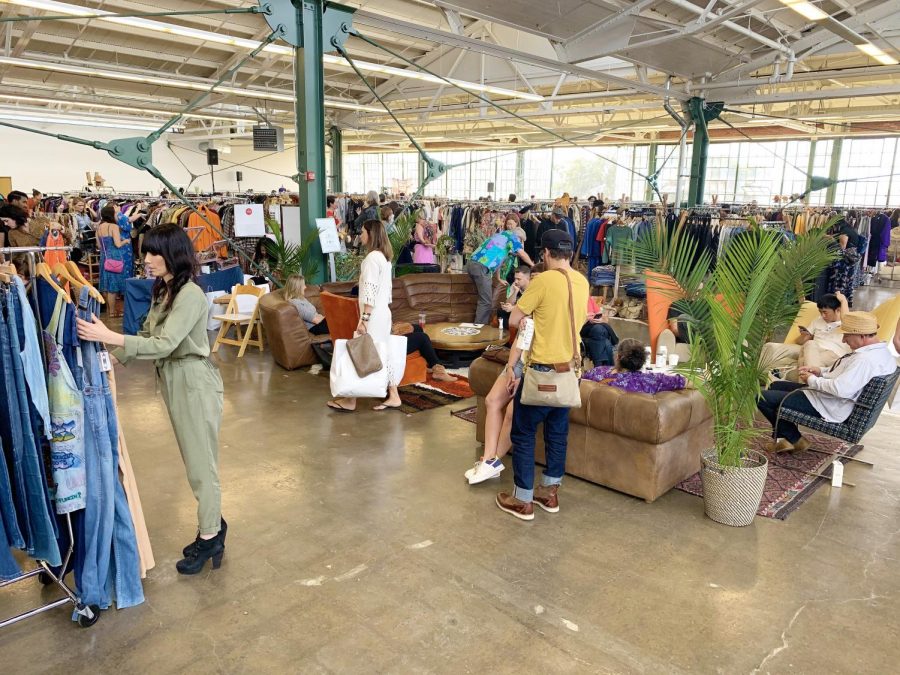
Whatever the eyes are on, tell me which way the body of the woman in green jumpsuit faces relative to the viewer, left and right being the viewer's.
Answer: facing to the left of the viewer

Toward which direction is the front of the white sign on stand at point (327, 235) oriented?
toward the camera

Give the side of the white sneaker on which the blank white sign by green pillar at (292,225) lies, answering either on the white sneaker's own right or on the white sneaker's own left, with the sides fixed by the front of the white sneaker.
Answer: on the white sneaker's own right

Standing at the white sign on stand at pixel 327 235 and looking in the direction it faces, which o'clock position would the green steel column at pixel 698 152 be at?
The green steel column is roughly at 8 o'clock from the white sign on stand.

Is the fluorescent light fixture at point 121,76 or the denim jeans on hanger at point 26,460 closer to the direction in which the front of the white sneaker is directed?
the denim jeans on hanger

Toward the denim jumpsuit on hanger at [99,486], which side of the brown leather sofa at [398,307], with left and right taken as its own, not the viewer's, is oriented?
front

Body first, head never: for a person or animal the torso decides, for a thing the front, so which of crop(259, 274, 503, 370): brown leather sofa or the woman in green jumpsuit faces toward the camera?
the brown leather sofa

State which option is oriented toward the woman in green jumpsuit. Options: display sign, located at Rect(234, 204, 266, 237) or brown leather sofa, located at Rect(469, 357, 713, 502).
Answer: the display sign

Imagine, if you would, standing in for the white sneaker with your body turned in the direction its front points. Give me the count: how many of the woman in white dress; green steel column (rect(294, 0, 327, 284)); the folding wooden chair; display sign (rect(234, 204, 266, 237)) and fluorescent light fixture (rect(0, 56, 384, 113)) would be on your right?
5

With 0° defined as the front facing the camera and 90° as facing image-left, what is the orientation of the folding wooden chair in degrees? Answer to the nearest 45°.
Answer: approximately 45°

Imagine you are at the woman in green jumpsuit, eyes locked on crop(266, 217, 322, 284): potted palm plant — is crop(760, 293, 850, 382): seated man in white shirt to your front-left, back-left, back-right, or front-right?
front-right

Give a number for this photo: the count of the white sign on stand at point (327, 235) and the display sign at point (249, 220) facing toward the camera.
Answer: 2

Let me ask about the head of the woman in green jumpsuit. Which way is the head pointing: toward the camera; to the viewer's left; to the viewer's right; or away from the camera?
to the viewer's left

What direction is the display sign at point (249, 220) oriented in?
toward the camera

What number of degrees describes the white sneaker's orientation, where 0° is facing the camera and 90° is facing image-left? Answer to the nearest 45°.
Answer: approximately 45°

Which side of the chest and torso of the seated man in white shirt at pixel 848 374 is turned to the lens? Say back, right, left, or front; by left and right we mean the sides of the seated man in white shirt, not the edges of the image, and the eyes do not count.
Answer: left
